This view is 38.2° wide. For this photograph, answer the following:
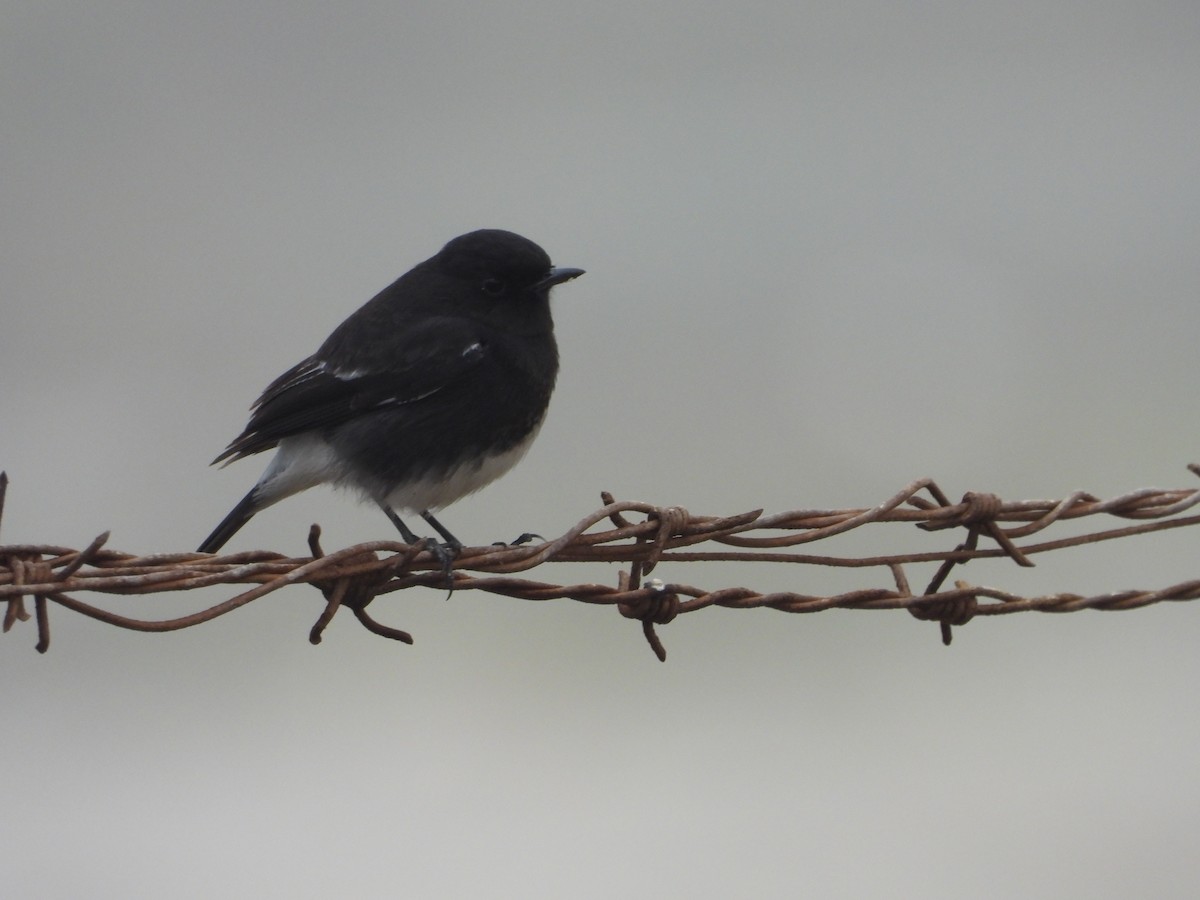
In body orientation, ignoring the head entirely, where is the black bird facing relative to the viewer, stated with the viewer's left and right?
facing to the right of the viewer
